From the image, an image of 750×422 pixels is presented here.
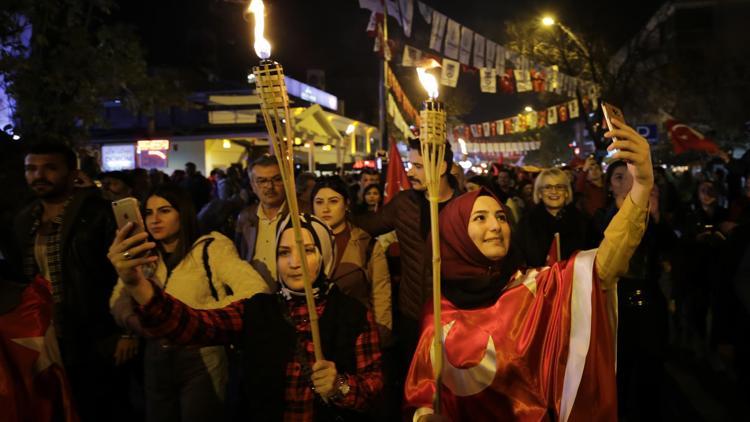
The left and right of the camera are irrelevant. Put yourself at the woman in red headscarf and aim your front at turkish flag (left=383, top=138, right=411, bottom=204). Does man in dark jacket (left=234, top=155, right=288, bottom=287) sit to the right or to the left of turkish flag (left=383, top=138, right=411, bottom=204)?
left

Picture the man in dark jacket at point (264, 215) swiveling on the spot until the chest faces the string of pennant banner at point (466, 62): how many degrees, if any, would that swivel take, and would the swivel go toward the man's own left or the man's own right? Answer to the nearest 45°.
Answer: approximately 135° to the man's own left

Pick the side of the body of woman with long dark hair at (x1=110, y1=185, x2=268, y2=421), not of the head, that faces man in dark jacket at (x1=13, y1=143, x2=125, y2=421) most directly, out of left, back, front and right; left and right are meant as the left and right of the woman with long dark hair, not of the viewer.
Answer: right

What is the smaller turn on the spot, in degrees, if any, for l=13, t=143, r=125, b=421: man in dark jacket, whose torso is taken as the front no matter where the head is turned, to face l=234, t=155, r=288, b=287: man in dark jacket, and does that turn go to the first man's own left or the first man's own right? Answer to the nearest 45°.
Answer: approximately 135° to the first man's own left

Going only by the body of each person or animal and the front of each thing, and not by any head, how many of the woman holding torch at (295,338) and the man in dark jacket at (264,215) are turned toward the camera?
2

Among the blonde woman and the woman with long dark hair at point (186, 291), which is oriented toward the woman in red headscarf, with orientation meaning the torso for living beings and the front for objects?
the blonde woman

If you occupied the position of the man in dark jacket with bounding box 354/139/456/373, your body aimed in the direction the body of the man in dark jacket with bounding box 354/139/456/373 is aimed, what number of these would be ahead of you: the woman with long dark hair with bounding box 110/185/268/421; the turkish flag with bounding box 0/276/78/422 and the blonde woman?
2

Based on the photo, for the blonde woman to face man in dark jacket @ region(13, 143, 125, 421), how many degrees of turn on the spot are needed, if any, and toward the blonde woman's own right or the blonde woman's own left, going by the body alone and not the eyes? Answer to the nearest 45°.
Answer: approximately 45° to the blonde woman's own right

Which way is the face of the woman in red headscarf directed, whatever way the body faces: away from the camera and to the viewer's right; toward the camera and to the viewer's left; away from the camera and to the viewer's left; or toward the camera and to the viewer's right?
toward the camera and to the viewer's right

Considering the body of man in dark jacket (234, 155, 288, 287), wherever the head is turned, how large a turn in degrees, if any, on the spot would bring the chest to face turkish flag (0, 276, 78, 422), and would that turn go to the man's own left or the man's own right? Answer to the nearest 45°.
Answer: approximately 45° to the man's own right

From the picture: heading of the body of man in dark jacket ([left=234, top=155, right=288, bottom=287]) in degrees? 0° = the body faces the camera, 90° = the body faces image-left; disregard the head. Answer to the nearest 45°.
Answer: approximately 0°

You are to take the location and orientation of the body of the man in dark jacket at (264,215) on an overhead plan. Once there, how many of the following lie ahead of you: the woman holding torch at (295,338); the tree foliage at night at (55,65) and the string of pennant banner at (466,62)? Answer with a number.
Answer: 1
